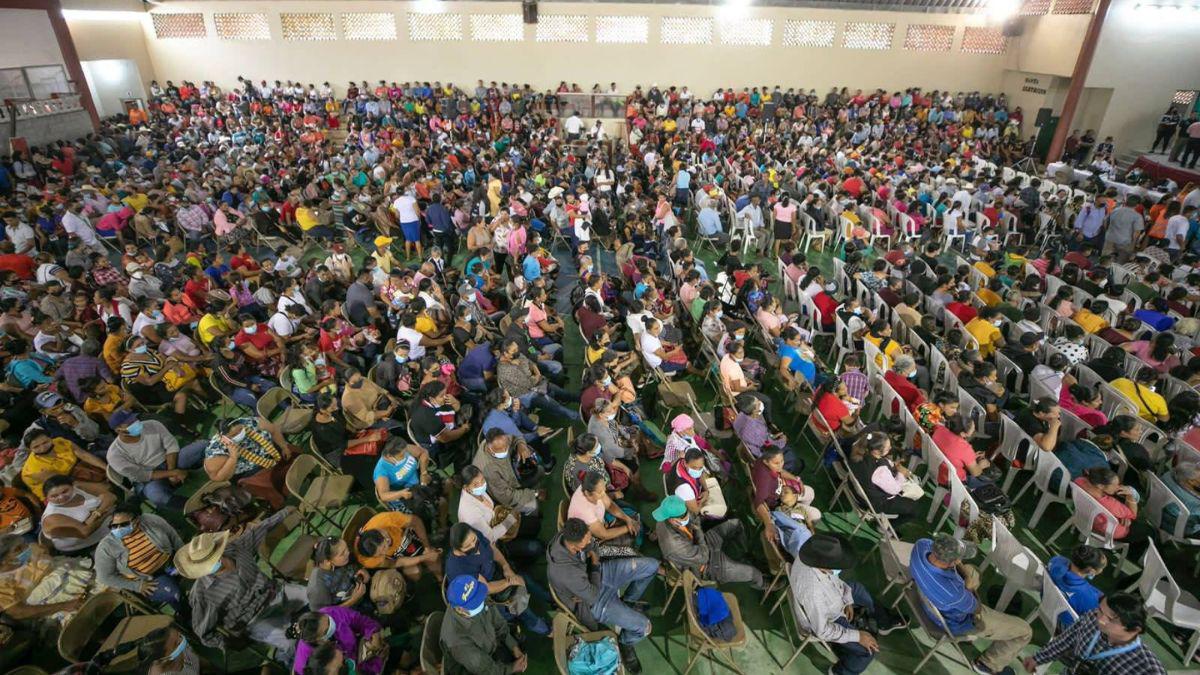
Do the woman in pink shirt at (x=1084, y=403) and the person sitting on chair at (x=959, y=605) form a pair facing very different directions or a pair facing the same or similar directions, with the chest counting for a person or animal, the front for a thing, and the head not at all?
same or similar directions

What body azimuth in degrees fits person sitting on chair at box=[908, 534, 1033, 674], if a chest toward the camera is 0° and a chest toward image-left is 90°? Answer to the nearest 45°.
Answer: approximately 270°

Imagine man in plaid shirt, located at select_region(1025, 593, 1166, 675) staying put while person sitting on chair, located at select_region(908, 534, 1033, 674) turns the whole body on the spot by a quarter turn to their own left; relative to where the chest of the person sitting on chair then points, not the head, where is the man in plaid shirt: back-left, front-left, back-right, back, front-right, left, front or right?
right
